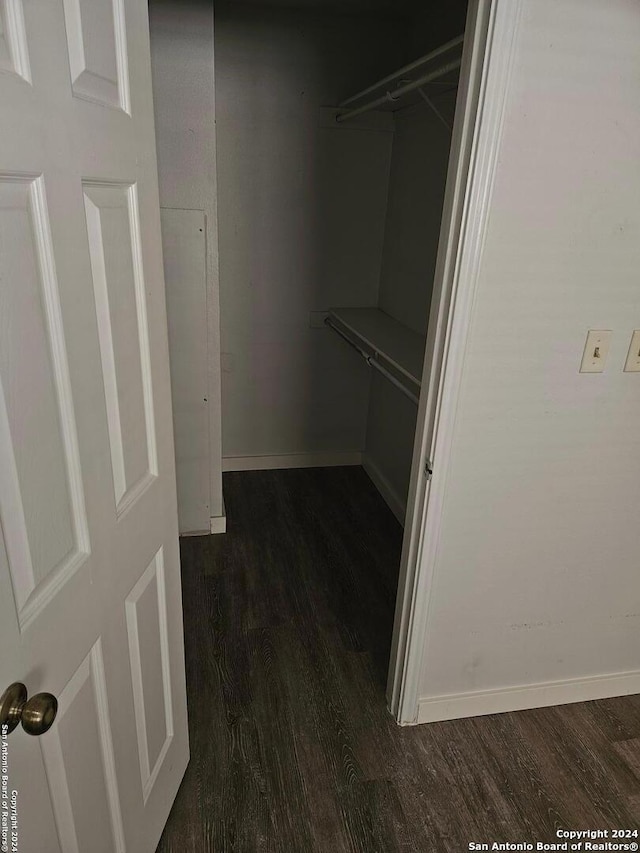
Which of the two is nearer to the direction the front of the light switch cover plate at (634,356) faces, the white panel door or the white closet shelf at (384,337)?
the white panel door

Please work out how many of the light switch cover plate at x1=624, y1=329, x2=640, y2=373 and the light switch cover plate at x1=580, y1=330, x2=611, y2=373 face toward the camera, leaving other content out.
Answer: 2

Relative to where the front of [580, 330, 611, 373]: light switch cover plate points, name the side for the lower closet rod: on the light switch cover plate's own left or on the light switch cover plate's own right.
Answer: on the light switch cover plate's own right

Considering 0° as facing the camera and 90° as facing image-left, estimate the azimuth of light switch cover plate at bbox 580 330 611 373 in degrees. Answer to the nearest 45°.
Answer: approximately 0°

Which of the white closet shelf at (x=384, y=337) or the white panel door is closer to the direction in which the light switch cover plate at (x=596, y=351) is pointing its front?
the white panel door

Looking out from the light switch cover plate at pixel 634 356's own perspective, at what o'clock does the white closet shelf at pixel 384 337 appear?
The white closet shelf is roughly at 4 o'clock from the light switch cover plate.

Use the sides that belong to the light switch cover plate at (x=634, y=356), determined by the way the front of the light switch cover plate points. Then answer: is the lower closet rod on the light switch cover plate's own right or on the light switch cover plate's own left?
on the light switch cover plate's own right

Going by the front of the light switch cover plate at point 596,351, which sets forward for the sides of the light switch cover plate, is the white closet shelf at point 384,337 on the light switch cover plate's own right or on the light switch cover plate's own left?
on the light switch cover plate's own right
